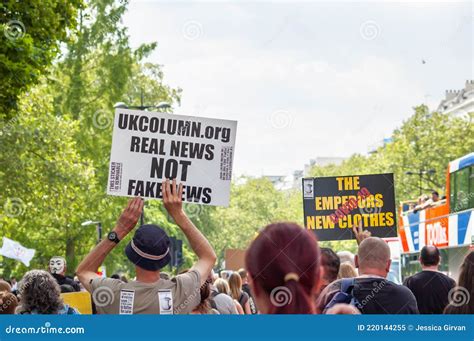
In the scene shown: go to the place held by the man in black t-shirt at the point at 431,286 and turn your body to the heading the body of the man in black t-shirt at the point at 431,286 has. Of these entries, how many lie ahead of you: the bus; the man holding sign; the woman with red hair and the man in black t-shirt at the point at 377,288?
1

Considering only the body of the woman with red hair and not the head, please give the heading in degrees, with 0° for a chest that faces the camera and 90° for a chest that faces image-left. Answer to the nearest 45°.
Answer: approximately 180°

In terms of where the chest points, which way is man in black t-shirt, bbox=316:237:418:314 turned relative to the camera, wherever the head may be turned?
away from the camera

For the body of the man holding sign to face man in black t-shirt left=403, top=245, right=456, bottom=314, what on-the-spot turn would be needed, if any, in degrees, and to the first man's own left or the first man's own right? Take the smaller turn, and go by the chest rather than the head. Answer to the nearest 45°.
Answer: approximately 45° to the first man's own right

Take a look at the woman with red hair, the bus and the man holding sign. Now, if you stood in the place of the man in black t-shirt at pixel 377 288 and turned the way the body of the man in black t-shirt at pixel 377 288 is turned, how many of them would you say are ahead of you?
1

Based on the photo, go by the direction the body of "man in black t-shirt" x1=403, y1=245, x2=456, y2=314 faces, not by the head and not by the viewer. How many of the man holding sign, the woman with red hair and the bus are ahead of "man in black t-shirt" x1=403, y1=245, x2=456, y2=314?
1

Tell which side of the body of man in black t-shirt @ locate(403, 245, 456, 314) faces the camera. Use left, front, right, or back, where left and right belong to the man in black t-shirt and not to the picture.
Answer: back

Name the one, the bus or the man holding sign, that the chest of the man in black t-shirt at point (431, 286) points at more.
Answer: the bus

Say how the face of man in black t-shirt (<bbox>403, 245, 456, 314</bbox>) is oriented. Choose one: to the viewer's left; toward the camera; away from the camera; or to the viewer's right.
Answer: away from the camera

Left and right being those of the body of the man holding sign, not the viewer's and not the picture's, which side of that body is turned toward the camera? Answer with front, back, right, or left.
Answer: back
